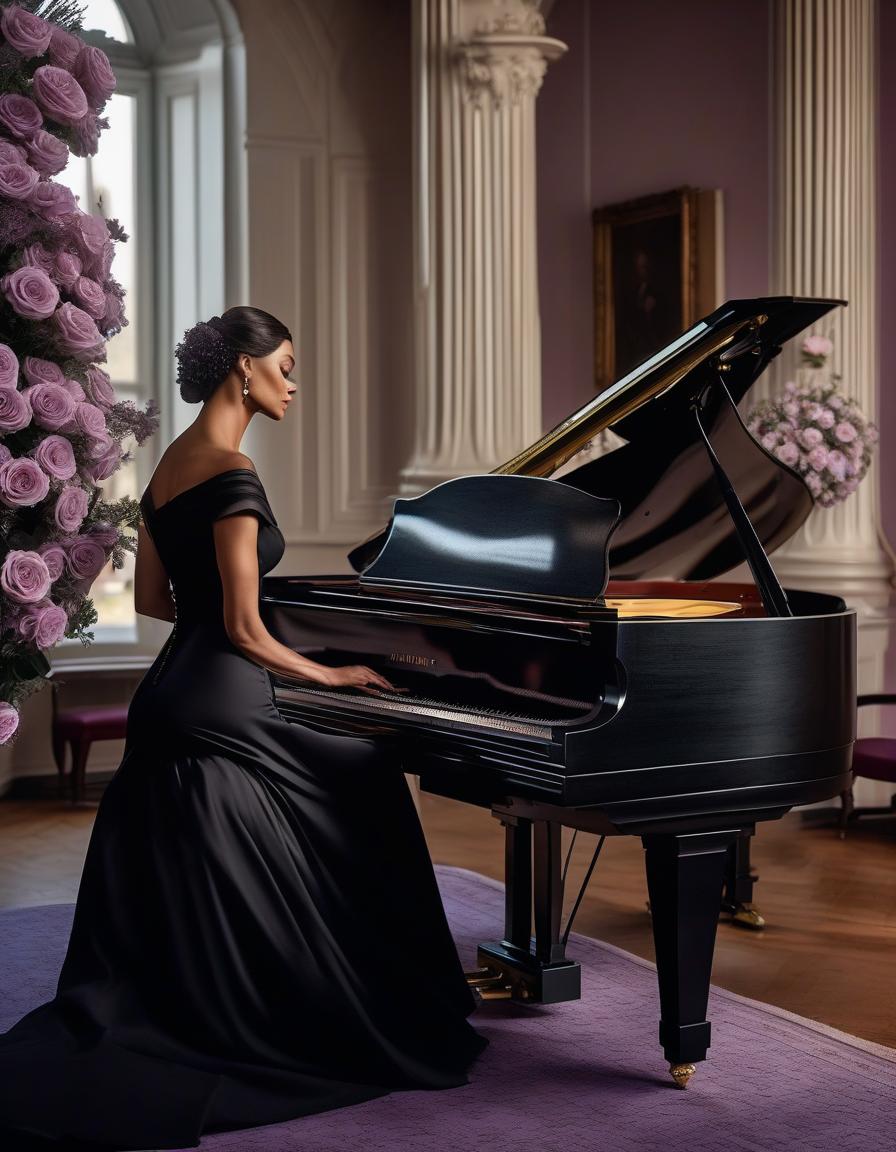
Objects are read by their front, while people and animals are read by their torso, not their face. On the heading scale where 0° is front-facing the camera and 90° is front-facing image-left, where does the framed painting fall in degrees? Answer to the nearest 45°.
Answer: approximately 45°

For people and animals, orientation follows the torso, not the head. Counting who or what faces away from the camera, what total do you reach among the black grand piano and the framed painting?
0

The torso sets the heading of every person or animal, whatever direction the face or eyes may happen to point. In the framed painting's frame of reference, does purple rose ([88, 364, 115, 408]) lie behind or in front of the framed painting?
in front

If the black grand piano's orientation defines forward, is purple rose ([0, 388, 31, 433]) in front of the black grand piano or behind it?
in front

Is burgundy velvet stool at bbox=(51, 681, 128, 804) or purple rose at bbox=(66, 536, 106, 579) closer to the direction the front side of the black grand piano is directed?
the purple rose

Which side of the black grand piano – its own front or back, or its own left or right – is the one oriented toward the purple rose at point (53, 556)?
front

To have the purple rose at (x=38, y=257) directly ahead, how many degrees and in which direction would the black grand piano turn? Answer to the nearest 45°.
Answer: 0° — it already faces it

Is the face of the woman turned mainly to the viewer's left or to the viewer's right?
to the viewer's right
